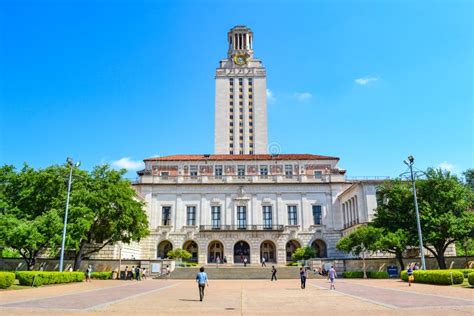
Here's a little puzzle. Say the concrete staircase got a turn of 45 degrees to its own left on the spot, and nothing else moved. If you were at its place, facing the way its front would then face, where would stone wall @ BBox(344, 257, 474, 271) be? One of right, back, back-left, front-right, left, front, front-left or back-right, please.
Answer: front-left

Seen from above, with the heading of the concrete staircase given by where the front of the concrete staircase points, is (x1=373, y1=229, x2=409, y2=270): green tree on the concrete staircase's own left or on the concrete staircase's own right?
on the concrete staircase's own left

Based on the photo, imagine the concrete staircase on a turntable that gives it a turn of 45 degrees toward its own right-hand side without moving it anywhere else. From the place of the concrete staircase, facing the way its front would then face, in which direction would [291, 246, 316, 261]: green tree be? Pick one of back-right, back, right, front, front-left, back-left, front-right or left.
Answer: back

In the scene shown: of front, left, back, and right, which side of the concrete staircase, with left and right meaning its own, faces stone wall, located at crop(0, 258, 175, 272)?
right

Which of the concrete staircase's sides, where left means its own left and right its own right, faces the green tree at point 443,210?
left

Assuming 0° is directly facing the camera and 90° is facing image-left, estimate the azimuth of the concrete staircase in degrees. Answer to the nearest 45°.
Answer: approximately 0°

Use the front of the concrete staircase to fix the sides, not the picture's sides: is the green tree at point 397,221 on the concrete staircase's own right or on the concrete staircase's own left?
on the concrete staircase's own left

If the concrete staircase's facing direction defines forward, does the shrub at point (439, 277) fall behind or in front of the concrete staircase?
in front

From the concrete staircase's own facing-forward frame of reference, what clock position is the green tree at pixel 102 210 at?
The green tree is roughly at 2 o'clock from the concrete staircase.

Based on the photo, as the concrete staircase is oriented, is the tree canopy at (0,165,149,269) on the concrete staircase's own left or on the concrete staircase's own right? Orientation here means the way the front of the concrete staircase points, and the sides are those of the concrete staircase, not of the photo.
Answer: on the concrete staircase's own right

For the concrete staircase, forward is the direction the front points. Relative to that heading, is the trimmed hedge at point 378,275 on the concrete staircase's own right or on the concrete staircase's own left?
on the concrete staircase's own left

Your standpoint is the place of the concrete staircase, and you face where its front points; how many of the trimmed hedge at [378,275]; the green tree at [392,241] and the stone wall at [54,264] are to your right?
1
